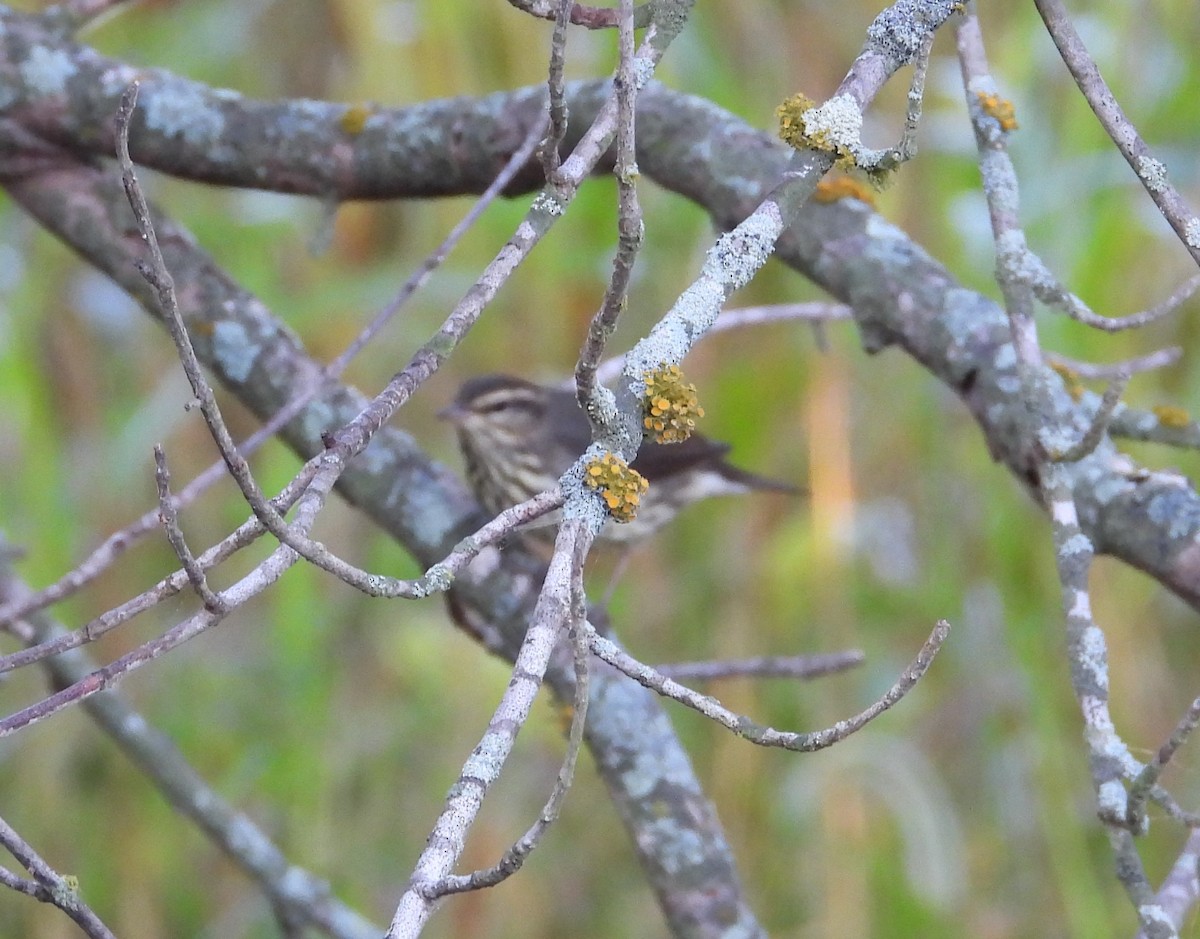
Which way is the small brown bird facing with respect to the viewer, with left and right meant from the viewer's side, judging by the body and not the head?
facing to the left of the viewer

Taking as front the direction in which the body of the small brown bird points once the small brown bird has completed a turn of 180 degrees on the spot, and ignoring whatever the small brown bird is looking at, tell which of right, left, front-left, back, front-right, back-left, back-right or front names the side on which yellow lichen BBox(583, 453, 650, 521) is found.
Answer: right

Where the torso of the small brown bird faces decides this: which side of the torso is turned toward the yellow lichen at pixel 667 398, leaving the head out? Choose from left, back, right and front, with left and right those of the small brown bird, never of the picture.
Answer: left
